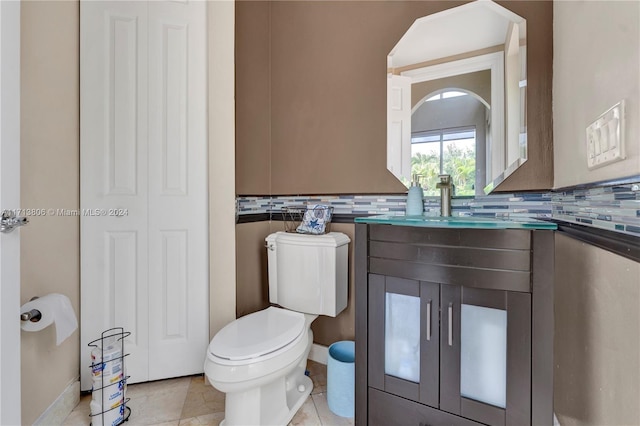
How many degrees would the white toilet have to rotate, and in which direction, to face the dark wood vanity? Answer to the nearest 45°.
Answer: approximately 90° to its left

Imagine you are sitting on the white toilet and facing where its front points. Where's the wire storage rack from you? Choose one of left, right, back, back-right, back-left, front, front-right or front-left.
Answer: front-right

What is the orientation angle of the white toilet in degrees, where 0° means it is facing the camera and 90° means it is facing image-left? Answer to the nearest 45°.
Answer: approximately 45°

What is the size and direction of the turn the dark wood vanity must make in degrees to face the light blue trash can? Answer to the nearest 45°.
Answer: approximately 90° to its right

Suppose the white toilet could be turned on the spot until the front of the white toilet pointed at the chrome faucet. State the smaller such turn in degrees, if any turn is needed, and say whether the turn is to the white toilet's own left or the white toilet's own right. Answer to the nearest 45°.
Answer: approximately 135° to the white toilet's own left

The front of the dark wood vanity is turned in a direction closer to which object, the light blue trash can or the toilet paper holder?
the toilet paper holder

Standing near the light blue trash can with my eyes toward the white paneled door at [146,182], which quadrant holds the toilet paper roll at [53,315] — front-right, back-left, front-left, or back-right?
front-left

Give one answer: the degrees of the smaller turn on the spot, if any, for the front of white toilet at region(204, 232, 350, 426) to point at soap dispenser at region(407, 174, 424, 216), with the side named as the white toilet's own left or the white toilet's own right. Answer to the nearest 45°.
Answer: approximately 135° to the white toilet's own left

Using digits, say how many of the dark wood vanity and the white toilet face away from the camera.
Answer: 0

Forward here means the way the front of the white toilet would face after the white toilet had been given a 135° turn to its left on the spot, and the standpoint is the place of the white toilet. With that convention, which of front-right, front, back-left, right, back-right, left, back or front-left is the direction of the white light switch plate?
front-right

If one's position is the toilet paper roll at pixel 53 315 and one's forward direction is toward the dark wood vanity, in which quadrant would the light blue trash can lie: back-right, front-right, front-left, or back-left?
front-left

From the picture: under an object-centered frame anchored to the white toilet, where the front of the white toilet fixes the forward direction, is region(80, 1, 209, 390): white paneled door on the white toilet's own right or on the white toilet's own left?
on the white toilet's own right

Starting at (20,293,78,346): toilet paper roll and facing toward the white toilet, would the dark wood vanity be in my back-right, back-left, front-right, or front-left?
front-right

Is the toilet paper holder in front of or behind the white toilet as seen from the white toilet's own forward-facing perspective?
in front

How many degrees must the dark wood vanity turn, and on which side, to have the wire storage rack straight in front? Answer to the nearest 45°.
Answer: approximately 45° to its right

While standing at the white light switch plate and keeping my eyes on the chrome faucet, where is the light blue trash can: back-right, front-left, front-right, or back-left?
front-left
